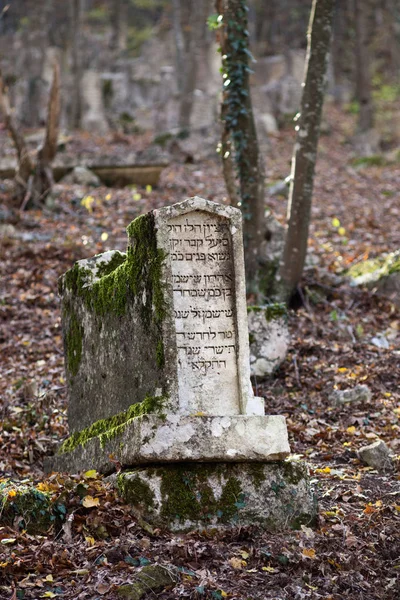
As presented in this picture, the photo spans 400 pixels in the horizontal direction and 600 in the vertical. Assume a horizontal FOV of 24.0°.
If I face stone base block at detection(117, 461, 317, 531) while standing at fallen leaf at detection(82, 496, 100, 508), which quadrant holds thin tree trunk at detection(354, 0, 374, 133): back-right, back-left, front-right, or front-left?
front-left

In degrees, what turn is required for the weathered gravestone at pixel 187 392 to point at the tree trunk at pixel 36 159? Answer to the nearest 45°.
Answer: approximately 135° to its left

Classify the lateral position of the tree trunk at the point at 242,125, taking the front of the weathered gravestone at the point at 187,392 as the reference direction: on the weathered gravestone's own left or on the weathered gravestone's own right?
on the weathered gravestone's own left

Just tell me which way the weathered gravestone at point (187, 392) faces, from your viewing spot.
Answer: facing the viewer and to the right of the viewer

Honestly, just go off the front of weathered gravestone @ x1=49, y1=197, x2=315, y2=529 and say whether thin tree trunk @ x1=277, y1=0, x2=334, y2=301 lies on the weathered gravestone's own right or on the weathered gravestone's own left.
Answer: on the weathered gravestone's own left

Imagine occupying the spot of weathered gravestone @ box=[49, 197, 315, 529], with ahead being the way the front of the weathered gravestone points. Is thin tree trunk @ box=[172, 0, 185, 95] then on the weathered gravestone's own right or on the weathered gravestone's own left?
on the weathered gravestone's own left

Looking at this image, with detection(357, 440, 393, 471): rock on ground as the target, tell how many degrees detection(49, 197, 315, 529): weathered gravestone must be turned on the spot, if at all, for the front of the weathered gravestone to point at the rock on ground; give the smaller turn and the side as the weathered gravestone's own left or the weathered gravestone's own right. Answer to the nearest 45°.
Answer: approximately 90° to the weathered gravestone's own left

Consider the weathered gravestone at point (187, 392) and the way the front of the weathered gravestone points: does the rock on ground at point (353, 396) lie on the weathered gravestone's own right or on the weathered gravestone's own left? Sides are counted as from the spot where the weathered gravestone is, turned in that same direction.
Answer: on the weathered gravestone's own left
